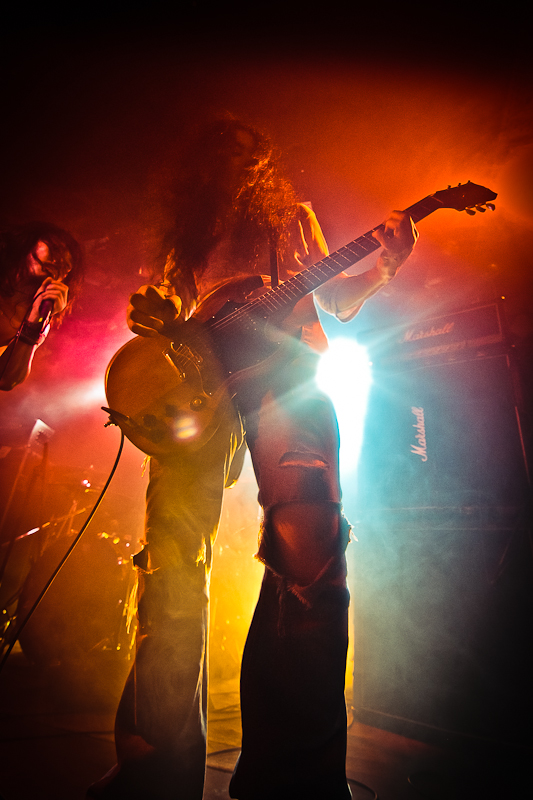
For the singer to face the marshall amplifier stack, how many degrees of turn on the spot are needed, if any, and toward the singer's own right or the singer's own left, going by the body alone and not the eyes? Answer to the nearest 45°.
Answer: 0° — they already face it

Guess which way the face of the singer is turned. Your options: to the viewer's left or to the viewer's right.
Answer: to the viewer's right

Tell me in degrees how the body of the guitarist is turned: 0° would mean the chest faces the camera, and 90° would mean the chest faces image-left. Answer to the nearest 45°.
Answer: approximately 0°

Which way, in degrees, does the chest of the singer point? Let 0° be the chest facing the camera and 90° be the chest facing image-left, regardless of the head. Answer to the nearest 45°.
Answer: approximately 315°

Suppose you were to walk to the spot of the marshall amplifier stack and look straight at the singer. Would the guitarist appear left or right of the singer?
left
